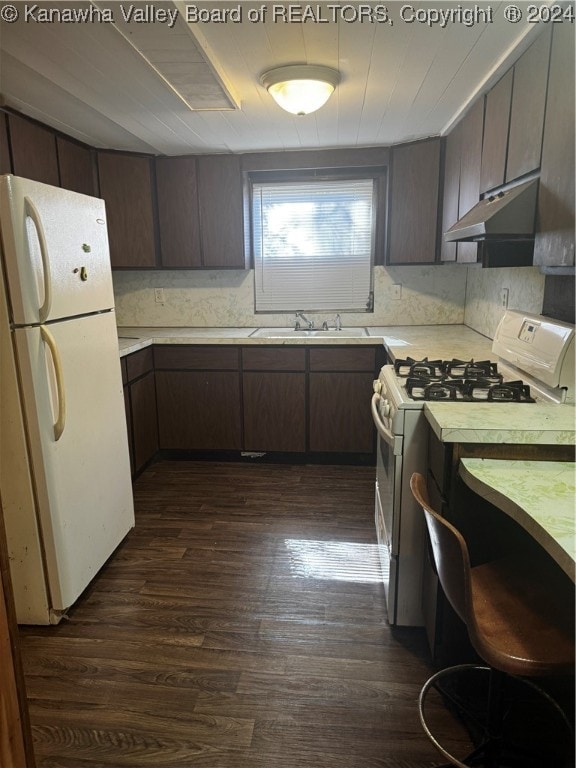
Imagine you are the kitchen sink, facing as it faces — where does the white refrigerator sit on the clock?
The white refrigerator is roughly at 1 o'clock from the kitchen sink.

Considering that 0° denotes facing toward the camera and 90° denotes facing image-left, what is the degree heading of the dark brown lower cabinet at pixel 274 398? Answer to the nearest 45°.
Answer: approximately 0°

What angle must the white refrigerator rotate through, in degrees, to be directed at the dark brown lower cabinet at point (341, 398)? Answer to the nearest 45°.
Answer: approximately 90° to its left

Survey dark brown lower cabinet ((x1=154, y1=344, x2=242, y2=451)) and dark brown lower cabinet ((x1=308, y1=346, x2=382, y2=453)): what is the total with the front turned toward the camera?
2

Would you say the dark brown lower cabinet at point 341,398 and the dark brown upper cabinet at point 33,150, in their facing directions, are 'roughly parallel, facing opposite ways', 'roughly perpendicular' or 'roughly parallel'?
roughly perpendicular

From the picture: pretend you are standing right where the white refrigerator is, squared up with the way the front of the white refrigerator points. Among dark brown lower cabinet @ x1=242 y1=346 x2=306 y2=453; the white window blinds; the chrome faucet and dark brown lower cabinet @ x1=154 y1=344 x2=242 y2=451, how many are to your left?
4

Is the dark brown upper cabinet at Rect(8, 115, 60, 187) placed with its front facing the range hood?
yes
